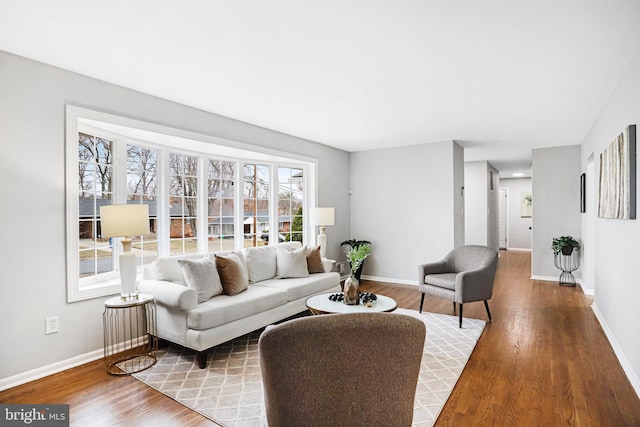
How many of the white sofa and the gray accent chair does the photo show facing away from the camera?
0

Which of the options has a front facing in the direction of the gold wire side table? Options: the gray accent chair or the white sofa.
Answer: the gray accent chair

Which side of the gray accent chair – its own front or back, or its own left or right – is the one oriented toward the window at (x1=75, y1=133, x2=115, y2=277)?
front

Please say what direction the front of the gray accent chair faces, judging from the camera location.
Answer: facing the viewer and to the left of the viewer

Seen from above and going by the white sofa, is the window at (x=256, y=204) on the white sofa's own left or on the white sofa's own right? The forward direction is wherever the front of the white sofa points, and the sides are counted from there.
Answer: on the white sofa's own left

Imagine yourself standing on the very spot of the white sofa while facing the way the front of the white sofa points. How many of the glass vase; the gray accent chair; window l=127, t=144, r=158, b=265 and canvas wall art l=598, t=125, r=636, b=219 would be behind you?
1

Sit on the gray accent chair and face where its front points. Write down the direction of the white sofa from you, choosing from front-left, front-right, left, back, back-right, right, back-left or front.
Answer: front

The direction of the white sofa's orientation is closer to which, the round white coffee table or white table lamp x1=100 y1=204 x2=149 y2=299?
the round white coffee table

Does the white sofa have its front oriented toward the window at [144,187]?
no

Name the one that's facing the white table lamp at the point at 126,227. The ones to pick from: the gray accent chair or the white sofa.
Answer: the gray accent chair

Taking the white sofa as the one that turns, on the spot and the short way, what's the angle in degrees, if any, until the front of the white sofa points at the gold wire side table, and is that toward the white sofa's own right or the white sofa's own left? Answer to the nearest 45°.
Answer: approximately 135° to the white sofa's own right

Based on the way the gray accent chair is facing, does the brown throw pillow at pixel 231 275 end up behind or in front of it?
in front

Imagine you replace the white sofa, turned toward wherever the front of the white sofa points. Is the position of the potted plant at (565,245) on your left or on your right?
on your left

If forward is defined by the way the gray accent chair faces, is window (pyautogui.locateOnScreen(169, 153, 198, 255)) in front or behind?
in front

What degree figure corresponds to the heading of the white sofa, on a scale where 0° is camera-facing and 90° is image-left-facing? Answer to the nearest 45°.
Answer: approximately 315°

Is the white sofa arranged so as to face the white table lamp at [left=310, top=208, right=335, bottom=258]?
no

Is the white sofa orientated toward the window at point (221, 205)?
no

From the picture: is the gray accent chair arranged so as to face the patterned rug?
yes
